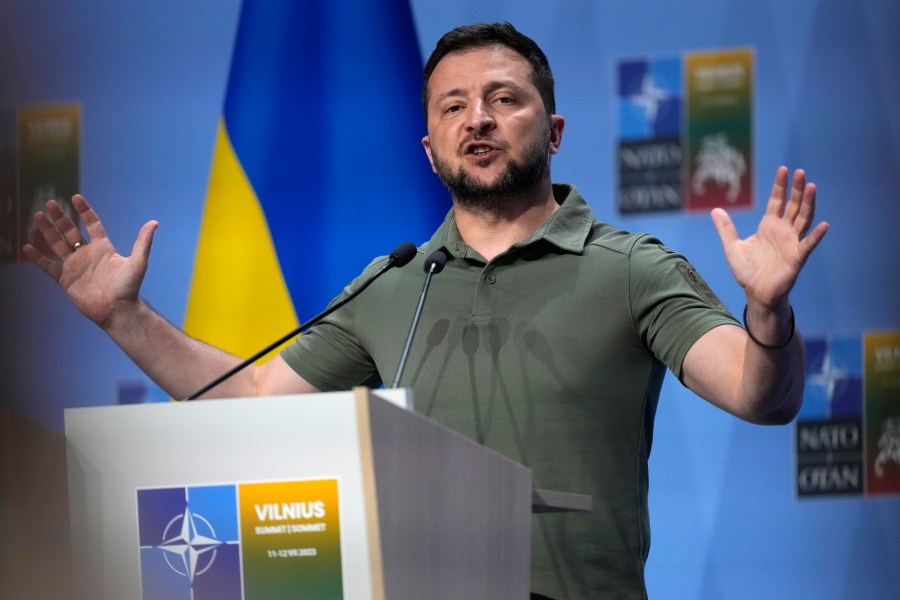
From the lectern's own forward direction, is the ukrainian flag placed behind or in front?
behind

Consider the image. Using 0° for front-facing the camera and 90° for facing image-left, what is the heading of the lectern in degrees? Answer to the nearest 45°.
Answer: approximately 45°

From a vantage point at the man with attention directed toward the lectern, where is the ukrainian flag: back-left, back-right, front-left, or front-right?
back-right

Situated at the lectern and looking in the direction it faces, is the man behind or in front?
behind
